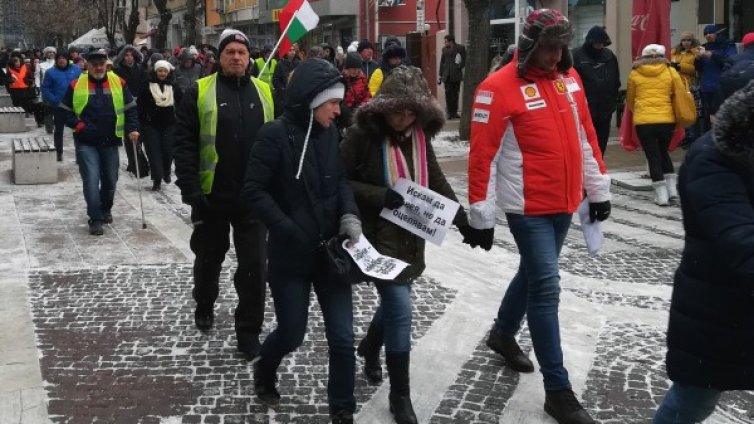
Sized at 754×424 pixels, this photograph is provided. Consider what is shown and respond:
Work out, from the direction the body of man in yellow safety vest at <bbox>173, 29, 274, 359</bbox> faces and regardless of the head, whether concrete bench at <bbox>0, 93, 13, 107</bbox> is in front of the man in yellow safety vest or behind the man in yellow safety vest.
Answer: behind

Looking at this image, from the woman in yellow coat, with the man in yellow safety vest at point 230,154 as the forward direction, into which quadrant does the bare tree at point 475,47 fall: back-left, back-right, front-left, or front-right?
back-right

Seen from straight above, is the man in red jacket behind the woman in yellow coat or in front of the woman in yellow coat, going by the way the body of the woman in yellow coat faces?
behind

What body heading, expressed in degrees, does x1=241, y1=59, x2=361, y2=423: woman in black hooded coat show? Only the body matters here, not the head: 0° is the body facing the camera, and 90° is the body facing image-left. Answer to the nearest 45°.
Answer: approximately 315°

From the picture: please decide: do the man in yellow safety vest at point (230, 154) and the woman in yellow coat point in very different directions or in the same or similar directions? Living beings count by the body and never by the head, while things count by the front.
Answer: very different directions

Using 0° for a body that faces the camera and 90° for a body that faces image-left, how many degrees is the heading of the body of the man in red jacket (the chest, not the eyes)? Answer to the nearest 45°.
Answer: approximately 315°

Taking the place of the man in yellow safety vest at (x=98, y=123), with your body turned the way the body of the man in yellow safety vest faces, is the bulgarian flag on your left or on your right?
on your left

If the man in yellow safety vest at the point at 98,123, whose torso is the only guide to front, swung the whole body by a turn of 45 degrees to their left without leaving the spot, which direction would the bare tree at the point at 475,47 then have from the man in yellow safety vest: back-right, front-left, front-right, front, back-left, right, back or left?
left

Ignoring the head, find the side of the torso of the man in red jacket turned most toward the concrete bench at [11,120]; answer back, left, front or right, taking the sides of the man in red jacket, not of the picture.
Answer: back

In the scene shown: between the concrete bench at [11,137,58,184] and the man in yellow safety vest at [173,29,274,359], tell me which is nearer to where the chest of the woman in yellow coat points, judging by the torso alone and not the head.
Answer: the concrete bench

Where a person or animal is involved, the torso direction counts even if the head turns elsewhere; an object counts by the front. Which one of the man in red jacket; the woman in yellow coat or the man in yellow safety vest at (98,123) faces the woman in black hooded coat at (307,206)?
the man in yellow safety vest
